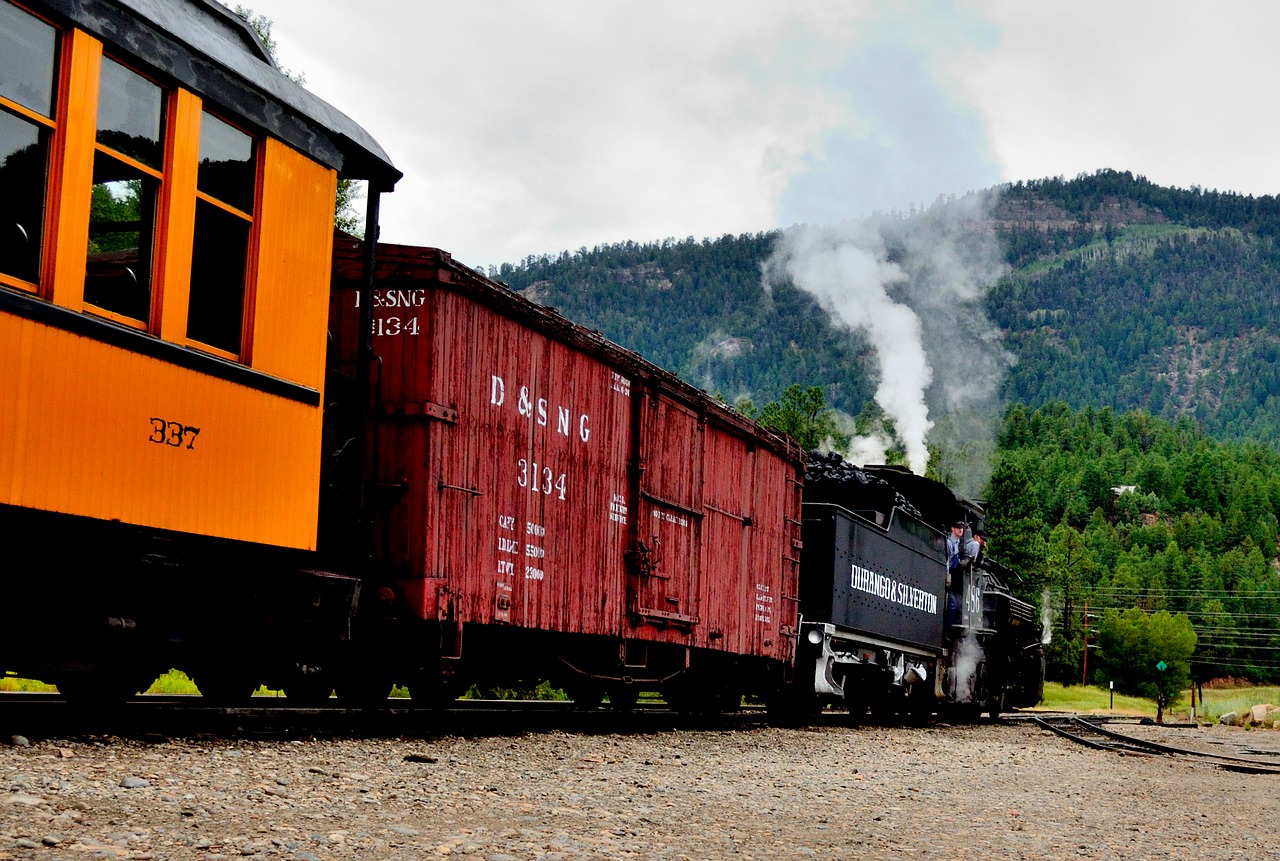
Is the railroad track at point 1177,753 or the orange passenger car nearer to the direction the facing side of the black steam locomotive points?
the railroad track

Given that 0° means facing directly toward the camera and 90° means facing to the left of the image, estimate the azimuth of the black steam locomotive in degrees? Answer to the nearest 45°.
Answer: approximately 225°

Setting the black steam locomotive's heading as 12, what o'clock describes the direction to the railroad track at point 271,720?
The railroad track is roughly at 5 o'clock from the black steam locomotive.

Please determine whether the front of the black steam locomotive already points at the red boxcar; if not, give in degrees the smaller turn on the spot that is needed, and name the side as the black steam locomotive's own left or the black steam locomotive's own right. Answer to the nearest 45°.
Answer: approximately 135° to the black steam locomotive's own right

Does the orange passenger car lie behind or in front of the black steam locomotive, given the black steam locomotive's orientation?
behind
